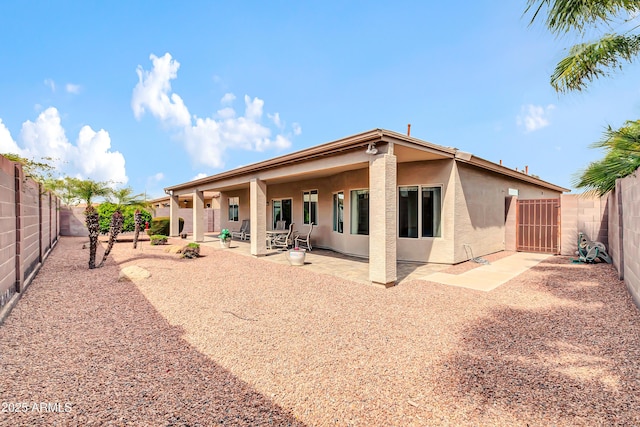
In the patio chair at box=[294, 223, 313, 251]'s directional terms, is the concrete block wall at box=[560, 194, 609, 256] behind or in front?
behind

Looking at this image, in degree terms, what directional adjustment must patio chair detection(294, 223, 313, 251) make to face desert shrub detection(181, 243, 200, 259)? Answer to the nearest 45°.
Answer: approximately 45° to its left

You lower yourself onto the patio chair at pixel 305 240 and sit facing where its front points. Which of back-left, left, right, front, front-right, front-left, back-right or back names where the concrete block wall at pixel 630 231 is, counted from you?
back-left

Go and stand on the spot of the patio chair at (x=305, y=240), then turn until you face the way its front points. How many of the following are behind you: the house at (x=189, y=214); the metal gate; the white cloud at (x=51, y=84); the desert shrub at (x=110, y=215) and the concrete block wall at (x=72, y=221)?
1

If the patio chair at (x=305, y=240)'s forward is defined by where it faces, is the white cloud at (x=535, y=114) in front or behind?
behind

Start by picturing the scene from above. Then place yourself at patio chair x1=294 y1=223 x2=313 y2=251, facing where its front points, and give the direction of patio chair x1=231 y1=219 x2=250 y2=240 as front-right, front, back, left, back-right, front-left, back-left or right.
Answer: front-right

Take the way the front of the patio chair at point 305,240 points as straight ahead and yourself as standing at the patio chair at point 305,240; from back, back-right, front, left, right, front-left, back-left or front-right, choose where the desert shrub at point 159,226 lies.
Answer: front-right

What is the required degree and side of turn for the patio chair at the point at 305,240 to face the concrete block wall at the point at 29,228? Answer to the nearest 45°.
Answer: approximately 45° to its left

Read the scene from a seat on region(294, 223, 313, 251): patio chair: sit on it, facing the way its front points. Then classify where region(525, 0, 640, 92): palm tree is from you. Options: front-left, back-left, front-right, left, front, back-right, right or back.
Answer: back-left

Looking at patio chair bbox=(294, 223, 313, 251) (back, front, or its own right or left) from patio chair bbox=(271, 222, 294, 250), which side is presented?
front

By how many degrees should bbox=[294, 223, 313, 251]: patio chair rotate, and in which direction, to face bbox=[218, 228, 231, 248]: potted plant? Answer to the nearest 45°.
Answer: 0° — it already faces it

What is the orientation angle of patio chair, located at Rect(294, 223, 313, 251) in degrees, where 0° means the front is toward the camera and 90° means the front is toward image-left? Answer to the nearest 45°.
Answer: approximately 90°

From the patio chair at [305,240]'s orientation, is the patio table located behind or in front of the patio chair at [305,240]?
in front
